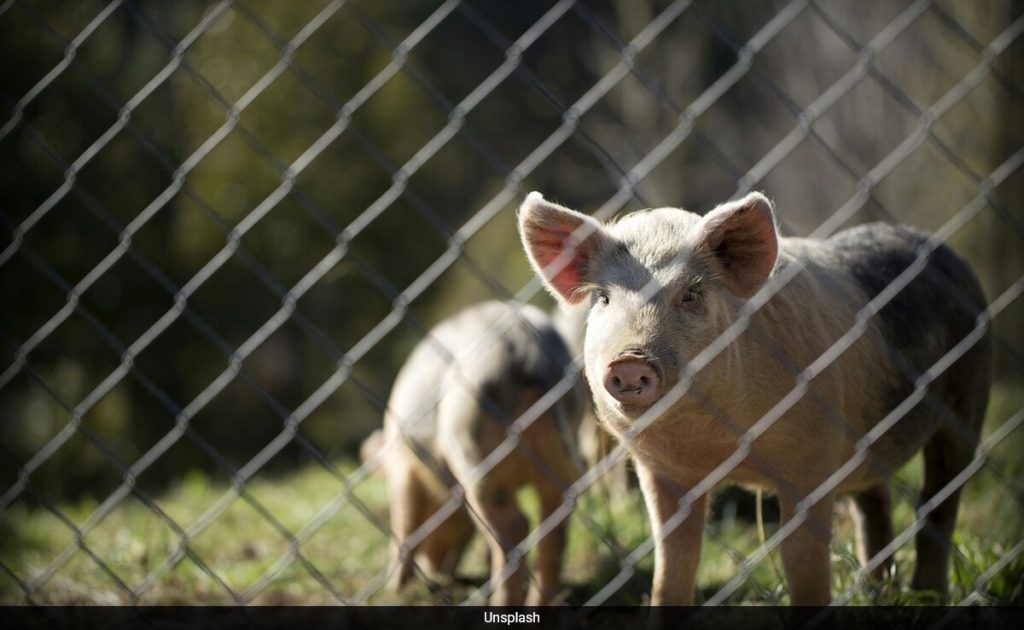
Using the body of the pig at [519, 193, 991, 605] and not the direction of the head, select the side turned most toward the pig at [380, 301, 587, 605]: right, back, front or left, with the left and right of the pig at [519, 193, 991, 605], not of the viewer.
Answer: right

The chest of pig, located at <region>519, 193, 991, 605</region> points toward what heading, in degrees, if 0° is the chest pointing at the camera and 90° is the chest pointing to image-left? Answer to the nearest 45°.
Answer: approximately 45°
